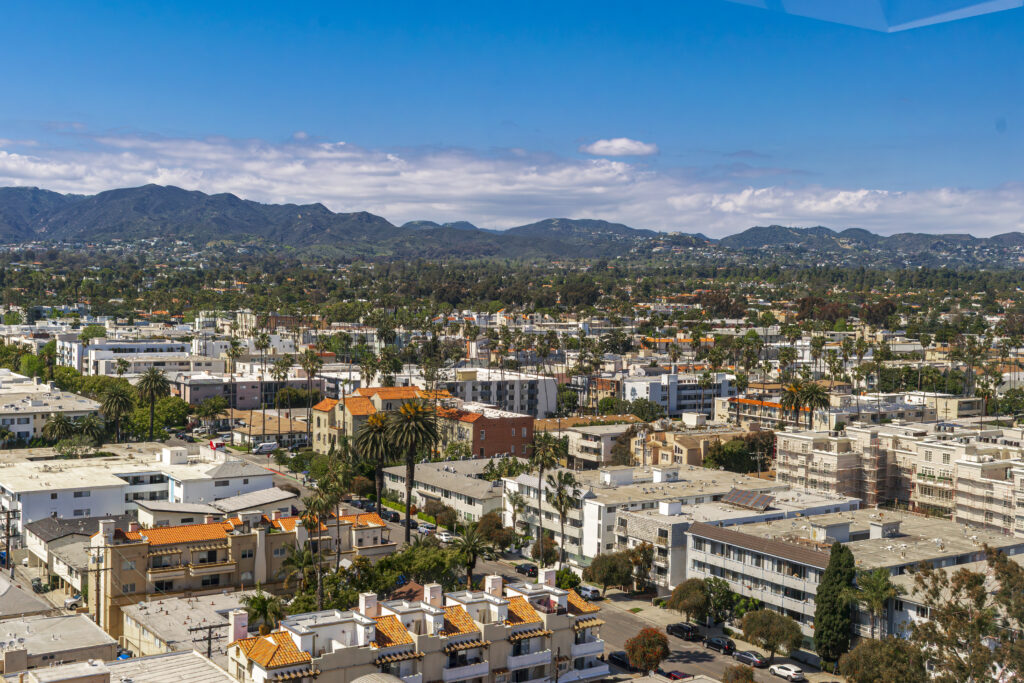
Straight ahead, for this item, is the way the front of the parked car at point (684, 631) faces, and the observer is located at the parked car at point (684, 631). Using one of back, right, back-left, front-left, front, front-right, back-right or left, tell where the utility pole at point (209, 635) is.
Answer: left

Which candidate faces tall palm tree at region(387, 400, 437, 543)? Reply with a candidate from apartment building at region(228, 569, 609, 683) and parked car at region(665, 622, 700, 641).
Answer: the parked car

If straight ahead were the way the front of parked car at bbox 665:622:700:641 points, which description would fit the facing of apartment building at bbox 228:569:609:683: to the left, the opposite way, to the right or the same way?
the opposite way

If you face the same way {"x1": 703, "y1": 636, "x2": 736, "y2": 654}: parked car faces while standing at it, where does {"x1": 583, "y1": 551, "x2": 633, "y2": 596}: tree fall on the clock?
The tree is roughly at 12 o'clock from the parked car.

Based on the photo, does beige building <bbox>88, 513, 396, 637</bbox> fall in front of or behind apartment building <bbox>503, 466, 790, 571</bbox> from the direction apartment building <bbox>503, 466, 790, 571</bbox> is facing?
in front

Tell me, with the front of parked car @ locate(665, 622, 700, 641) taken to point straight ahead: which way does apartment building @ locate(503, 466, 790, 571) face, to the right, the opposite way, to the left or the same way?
to the left

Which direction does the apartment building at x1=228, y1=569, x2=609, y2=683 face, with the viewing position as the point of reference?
facing the viewer and to the right of the viewer

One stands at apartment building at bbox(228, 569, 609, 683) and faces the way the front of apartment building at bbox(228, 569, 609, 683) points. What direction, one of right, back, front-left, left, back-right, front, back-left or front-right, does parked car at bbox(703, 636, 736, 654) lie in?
left

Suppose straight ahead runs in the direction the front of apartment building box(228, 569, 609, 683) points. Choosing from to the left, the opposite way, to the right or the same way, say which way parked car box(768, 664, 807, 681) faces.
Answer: the opposite way

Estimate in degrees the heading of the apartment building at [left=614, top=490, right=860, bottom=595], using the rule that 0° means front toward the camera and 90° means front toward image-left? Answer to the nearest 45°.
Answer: approximately 45°

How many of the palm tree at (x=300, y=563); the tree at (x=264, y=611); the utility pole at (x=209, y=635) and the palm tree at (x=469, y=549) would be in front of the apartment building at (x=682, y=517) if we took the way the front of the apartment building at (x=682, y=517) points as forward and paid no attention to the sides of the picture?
4

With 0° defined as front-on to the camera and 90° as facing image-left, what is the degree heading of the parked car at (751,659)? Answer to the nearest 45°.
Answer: approximately 135°

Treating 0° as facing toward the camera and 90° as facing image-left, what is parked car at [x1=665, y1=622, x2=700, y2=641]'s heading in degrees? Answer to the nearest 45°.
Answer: approximately 135°

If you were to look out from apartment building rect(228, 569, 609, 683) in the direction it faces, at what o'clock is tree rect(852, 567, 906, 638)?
The tree is roughly at 10 o'clock from the apartment building.

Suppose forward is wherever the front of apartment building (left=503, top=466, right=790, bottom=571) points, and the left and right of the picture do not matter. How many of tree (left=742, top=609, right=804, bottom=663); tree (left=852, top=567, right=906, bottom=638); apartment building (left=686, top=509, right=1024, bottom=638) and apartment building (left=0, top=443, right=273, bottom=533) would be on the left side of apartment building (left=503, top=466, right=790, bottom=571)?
3

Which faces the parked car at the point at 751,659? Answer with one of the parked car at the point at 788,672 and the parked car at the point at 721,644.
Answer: the parked car at the point at 788,672
